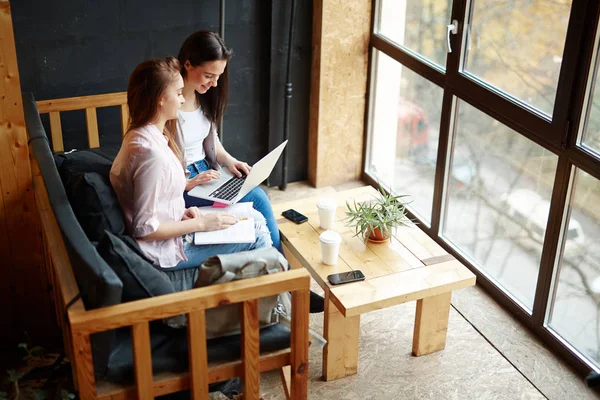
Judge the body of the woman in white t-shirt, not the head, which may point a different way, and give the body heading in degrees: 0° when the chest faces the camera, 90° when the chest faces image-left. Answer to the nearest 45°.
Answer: approximately 315°

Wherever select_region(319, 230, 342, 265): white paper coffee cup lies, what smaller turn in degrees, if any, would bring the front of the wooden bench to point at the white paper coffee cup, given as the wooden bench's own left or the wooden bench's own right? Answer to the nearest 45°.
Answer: approximately 45° to the wooden bench's own left

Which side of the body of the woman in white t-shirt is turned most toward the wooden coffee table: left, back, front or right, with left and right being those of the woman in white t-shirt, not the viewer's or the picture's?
front

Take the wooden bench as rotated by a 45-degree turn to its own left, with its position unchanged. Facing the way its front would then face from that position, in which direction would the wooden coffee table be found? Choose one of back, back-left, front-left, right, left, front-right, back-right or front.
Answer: front

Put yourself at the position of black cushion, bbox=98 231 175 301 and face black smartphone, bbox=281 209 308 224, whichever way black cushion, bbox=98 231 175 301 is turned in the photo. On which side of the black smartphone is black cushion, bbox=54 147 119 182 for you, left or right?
left

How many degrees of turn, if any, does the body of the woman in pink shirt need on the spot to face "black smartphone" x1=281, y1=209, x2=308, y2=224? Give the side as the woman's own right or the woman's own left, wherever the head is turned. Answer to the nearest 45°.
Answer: approximately 45° to the woman's own left

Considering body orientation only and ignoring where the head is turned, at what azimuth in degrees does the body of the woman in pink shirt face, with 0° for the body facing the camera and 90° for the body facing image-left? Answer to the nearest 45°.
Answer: approximately 270°

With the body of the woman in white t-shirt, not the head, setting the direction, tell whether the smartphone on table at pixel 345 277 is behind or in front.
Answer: in front

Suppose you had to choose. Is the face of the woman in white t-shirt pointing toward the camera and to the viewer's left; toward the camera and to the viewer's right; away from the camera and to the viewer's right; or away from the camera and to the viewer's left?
toward the camera and to the viewer's right

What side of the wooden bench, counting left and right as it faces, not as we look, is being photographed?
right

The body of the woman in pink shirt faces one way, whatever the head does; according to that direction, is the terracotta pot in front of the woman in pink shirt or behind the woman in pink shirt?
in front

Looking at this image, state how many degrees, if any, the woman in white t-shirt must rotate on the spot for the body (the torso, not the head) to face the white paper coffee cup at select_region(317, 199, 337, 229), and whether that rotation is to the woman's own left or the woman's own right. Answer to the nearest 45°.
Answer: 0° — they already face it

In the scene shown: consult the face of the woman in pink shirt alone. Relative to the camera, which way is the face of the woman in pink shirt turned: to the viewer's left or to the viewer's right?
to the viewer's right

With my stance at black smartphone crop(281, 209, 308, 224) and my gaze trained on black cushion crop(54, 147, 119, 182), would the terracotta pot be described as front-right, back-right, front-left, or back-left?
back-left
